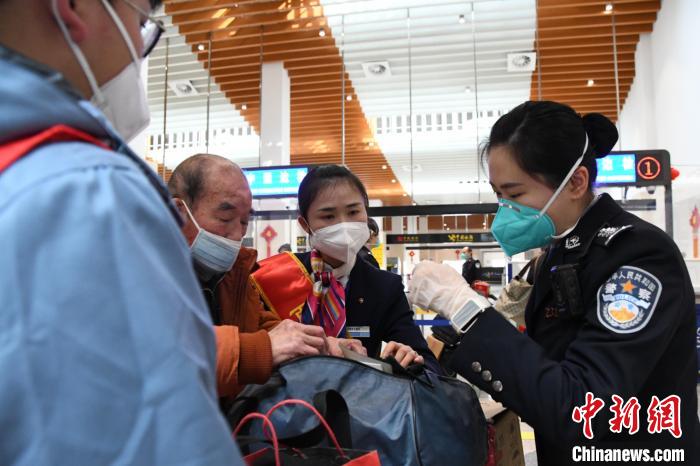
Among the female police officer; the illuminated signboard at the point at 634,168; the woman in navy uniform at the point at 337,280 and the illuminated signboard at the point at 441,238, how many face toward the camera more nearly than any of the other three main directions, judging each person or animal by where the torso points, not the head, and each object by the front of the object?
3

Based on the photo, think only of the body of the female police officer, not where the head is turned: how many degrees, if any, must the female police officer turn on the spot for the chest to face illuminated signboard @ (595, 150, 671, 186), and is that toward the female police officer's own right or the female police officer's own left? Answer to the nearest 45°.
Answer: approximately 90° to the female police officer's own right

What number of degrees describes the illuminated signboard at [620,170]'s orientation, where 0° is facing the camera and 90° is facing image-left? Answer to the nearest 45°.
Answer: approximately 0°

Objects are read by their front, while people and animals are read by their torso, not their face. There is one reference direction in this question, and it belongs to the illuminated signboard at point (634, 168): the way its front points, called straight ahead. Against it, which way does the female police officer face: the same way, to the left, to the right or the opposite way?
to the right

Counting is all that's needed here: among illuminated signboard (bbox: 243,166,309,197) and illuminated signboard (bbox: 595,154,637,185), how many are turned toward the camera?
2

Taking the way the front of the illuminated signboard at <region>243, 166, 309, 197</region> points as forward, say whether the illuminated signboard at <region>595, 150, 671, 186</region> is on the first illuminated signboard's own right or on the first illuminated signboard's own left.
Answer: on the first illuminated signboard's own left

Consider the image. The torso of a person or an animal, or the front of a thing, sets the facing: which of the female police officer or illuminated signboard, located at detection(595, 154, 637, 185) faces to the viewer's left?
the female police officer

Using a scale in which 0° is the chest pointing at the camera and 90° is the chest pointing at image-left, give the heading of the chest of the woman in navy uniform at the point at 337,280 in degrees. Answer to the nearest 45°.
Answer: approximately 0°

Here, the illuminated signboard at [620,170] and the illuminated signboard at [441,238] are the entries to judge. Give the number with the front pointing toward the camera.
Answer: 2

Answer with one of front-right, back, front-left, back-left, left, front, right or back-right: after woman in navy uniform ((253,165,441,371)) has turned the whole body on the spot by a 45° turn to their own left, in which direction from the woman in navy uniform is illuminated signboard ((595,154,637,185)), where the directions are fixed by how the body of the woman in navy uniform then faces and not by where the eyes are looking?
left

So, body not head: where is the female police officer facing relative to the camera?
to the viewer's left

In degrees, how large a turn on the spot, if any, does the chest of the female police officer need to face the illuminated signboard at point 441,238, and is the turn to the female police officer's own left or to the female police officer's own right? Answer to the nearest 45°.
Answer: approximately 90° to the female police officer's own right
